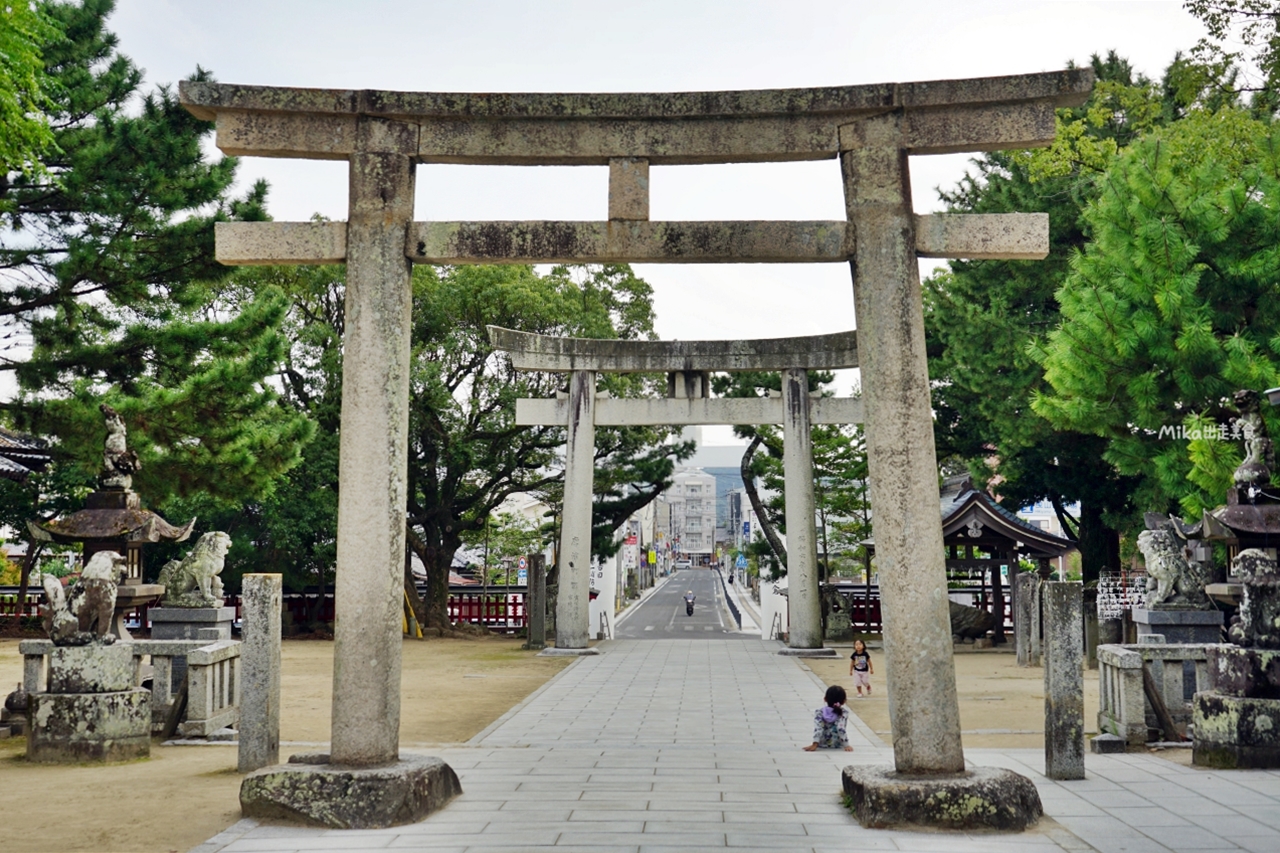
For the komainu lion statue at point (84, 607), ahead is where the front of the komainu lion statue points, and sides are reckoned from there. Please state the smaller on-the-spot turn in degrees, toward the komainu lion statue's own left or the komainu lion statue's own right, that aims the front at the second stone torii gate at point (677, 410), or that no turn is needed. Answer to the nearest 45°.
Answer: approximately 45° to the komainu lion statue's own left

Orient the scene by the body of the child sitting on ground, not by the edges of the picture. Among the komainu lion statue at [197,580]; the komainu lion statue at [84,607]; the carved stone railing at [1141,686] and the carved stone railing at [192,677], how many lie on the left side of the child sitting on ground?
3

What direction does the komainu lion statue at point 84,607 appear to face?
to the viewer's right

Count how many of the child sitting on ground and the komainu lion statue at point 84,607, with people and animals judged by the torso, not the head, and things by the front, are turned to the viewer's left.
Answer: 0

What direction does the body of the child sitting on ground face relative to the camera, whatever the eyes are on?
away from the camera

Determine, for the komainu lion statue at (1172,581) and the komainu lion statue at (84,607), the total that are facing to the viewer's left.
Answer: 1

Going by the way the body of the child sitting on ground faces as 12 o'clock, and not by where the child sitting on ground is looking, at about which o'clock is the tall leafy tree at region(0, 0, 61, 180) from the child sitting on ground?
The tall leafy tree is roughly at 9 o'clock from the child sitting on ground.

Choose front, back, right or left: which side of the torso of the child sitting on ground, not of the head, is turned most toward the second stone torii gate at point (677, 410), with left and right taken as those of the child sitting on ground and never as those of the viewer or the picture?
front

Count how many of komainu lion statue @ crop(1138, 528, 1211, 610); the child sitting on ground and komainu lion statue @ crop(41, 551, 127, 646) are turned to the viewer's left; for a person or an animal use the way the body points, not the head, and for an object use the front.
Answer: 1

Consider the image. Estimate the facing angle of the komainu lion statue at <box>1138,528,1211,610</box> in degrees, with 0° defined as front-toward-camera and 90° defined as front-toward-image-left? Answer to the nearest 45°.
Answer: approximately 90°

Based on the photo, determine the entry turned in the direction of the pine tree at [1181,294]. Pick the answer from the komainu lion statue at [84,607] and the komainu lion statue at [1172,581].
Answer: the komainu lion statue at [84,607]

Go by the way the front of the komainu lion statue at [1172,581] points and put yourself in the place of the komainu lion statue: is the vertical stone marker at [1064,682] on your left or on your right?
on your left

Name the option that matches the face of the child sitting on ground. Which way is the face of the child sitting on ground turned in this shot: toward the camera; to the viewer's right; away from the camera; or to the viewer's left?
away from the camera

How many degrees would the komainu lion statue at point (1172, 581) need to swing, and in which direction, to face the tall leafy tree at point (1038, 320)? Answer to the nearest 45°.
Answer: approximately 90° to its right

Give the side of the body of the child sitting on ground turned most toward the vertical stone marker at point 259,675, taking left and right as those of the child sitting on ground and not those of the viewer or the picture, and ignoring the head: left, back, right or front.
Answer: left

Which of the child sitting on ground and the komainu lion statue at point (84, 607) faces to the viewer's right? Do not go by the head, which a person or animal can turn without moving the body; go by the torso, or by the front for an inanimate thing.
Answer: the komainu lion statue
